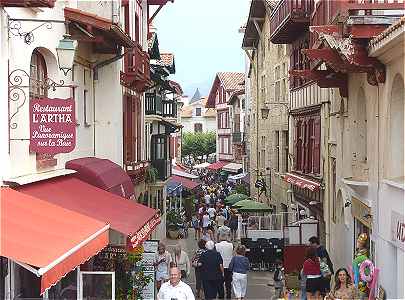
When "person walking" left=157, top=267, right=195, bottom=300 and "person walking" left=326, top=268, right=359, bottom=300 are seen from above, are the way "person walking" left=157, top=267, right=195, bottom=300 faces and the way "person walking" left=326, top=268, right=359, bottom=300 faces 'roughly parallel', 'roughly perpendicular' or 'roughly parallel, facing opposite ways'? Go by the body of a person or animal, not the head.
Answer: roughly parallel

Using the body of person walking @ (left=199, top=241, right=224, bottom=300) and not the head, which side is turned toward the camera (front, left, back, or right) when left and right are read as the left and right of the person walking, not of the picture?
back

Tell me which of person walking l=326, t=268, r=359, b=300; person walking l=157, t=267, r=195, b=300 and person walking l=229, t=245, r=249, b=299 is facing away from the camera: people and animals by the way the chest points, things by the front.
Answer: person walking l=229, t=245, r=249, b=299

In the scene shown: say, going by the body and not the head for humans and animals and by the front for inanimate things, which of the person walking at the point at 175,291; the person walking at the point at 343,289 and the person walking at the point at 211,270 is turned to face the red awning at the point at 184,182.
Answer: the person walking at the point at 211,270

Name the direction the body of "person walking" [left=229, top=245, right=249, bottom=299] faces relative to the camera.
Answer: away from the camera

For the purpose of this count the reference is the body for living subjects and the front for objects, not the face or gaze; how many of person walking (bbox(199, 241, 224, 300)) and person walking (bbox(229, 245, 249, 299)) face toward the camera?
0

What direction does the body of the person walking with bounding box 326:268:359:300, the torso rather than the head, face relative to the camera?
toward the camera

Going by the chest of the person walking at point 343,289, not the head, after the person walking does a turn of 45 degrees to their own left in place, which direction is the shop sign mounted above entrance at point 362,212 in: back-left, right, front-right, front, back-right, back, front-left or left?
back-left

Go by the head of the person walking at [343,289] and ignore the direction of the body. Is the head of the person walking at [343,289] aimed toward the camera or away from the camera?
toward the camera

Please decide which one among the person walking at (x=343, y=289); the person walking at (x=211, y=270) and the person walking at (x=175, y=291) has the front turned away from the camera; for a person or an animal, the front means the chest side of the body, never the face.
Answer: the person walking at (x=211, y=270)

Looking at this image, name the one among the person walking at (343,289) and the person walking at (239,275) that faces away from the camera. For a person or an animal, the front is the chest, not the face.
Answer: the person walking at (239,275)

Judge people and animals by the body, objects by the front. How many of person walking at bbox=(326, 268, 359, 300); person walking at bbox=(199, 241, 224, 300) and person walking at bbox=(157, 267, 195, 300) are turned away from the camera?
1

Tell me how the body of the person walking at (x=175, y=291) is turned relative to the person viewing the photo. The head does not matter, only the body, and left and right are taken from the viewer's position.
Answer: facing the viewer

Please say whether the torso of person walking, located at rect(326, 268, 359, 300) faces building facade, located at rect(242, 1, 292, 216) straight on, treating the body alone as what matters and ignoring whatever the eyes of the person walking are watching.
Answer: no

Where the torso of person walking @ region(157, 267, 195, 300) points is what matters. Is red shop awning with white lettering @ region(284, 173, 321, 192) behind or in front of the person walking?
behind

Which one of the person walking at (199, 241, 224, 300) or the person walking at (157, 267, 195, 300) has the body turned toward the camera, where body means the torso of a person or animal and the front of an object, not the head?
the person walking at (157, 267, 195, 300)
